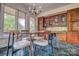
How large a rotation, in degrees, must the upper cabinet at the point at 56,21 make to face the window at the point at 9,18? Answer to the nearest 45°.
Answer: approximately 45° to its right

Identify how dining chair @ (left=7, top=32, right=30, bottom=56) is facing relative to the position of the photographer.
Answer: facing away from the viewer and to the right of the viewer

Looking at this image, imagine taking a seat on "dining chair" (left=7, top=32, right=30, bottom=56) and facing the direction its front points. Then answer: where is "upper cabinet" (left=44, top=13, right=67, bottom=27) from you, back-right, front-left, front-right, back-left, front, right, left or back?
front-right

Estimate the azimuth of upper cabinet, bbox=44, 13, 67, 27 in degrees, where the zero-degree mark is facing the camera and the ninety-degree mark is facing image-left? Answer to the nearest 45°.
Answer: approximately 45°

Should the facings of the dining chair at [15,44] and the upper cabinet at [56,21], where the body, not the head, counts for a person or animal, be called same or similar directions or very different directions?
very different directions

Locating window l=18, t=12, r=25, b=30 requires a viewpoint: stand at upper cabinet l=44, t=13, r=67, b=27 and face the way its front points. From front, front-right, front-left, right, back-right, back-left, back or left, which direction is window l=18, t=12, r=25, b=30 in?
front-right
